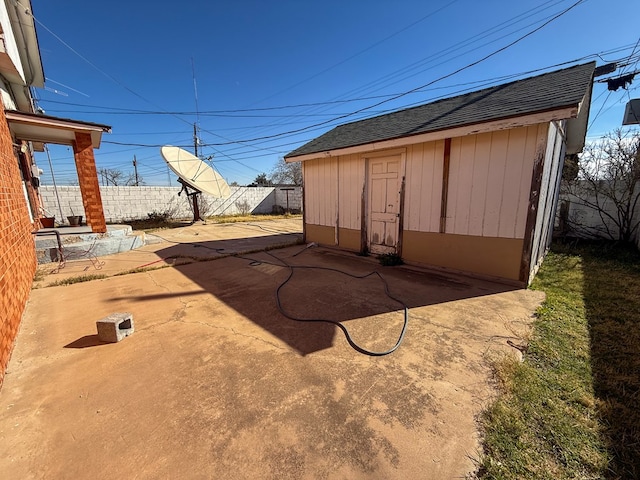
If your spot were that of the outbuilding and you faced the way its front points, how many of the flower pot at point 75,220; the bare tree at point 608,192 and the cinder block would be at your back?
1

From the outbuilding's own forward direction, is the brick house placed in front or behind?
in front

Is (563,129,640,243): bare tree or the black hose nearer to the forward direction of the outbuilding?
the black hose

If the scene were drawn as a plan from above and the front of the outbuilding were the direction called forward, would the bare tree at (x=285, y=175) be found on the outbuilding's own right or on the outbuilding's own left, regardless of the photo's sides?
on the outbuilding's own right

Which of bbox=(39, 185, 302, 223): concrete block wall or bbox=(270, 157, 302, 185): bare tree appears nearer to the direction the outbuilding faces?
the concrete block wall

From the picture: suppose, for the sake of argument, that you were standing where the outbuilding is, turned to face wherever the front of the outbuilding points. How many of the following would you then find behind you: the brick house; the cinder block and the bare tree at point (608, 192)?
1

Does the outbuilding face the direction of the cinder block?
yes

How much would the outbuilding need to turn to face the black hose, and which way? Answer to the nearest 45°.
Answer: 0° — it already faces it

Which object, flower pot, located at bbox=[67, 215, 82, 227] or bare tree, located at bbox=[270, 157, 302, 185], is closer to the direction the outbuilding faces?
the flower pot

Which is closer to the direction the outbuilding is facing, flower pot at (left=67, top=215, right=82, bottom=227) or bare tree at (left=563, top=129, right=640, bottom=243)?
the flower pot

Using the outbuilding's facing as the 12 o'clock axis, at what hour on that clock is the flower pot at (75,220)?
The flower pot is roughly at 1 o'clock from the outbuilding.

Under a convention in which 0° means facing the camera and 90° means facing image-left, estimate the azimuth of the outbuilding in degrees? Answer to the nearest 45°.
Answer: approximately 45°

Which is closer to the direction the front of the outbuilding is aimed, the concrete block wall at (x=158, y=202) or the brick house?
the brick house

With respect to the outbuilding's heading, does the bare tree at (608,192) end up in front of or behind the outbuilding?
behind
